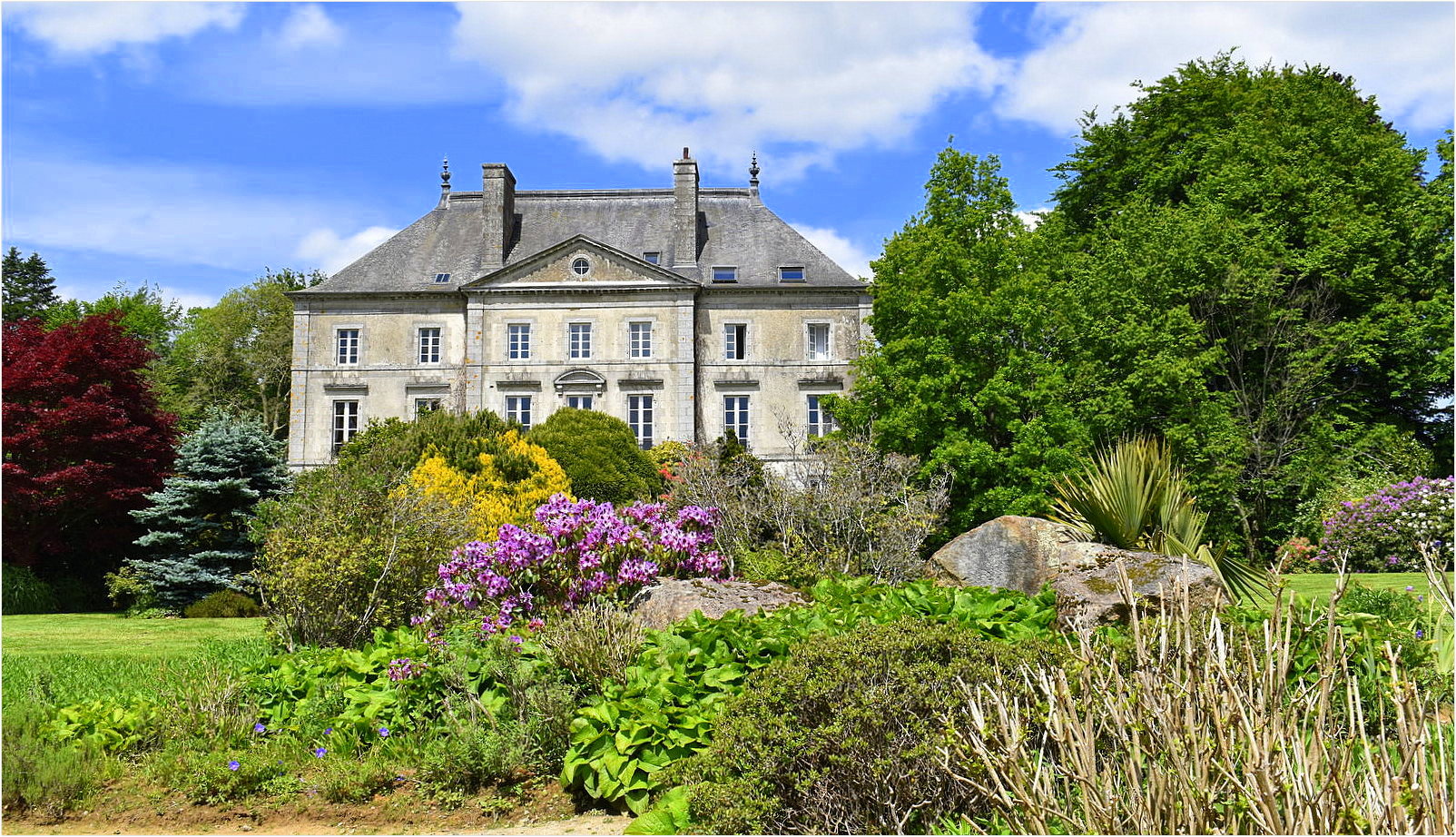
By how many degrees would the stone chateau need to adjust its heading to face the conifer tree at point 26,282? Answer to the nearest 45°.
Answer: approximately 135° to its right

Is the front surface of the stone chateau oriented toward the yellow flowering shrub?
yes

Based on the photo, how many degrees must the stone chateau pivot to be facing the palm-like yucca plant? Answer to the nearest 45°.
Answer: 0° — it already faces it

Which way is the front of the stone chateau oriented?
toward the camera

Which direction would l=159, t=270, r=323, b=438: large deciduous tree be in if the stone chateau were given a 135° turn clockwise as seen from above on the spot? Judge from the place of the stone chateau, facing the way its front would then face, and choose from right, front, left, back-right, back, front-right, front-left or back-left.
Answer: front

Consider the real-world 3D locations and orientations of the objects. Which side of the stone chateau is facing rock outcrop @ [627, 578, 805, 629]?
front

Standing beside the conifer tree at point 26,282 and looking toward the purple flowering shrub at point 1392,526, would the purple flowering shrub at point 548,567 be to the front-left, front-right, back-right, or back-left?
front-right

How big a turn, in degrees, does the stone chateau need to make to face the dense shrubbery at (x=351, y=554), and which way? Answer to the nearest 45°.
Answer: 0° — it already faces it

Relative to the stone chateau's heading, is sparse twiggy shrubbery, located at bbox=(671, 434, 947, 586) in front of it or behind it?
in front

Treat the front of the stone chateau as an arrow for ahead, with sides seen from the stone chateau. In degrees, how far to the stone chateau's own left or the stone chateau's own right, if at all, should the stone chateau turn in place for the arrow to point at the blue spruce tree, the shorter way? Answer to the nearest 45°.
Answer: approximately 45° to the stone chateau's own right

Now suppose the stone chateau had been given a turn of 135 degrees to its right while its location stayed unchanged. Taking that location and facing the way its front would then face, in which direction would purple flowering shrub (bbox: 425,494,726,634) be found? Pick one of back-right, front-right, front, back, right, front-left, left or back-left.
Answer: back-left

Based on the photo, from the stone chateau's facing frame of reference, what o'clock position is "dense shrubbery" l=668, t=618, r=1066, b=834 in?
The dense shrubbery is roughly at 12 o'clock from the stone chateau.

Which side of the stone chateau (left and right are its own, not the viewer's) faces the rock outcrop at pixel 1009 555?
front

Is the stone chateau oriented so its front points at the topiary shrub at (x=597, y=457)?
yes

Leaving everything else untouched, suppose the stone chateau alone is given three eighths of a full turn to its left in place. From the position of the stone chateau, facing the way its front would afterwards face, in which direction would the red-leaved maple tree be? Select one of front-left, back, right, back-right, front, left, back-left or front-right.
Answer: back

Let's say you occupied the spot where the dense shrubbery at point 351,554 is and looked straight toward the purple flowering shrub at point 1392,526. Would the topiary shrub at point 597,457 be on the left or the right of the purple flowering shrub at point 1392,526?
left
